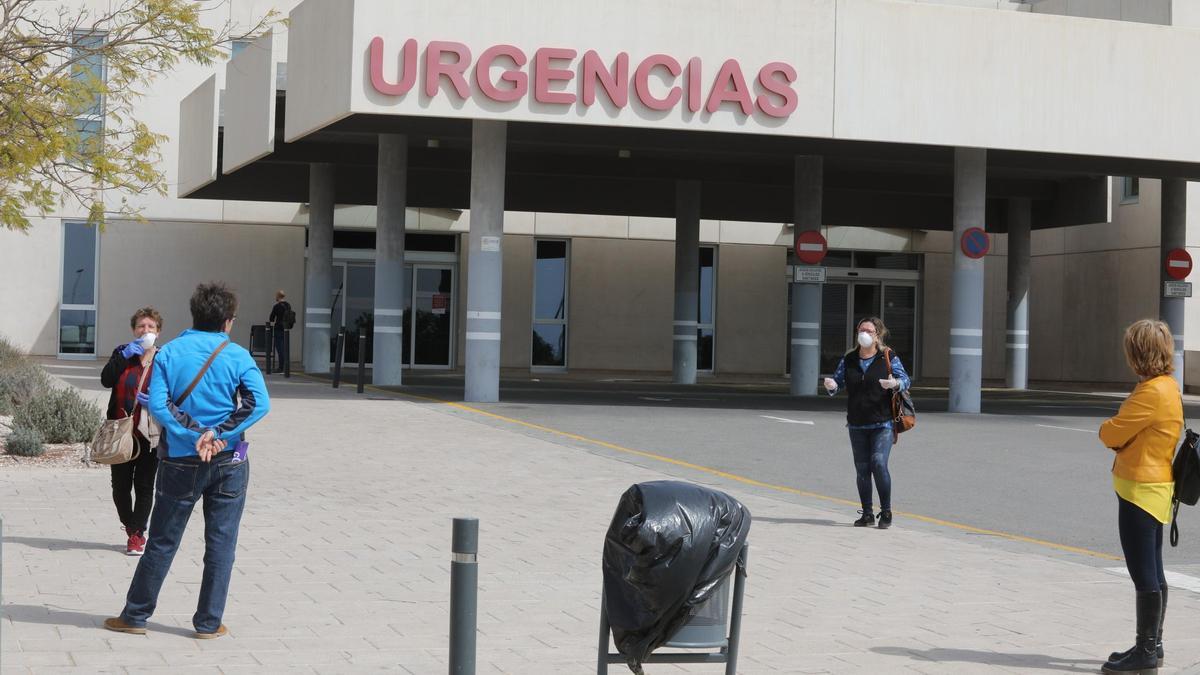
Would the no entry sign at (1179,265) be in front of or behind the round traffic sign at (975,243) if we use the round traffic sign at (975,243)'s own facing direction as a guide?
behind

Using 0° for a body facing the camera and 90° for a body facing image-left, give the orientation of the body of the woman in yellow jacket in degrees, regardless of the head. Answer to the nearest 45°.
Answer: approximately 90°

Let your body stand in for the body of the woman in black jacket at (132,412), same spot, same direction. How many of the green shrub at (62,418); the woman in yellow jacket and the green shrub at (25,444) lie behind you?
2

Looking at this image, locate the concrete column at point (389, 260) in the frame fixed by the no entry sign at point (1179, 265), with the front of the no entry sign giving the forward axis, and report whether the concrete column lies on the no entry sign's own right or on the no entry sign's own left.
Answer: on the no entry sign's own right

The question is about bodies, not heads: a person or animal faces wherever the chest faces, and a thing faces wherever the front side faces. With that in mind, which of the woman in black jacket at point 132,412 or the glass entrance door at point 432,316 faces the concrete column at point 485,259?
the glass entrance door

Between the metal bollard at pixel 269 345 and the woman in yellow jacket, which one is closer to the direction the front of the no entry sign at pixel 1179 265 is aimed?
the woman in yellow jacket

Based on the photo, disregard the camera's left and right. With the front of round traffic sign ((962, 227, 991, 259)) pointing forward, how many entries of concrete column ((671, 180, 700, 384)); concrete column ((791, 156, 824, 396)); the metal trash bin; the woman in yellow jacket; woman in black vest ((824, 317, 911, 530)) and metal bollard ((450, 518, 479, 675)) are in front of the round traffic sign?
4

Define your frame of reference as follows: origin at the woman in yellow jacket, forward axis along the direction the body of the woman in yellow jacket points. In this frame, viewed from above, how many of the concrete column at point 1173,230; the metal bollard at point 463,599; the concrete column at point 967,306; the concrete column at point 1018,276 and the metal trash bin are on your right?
3

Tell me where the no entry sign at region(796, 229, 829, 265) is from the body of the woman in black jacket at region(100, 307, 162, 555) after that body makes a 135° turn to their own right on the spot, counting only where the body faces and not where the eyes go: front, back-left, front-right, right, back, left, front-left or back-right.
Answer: right

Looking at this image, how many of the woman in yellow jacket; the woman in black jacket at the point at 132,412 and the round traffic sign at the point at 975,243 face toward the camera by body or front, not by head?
2

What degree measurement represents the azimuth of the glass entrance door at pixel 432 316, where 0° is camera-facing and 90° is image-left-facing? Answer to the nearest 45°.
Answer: approximately 0°
